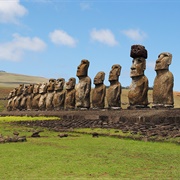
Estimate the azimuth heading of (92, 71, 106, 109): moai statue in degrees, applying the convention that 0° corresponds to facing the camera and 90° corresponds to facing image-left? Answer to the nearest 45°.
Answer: approximately 45°

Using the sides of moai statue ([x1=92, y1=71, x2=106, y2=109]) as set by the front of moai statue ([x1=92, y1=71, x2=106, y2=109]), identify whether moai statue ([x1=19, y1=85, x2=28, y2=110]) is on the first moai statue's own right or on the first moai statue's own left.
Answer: on the first moai statue's own right
